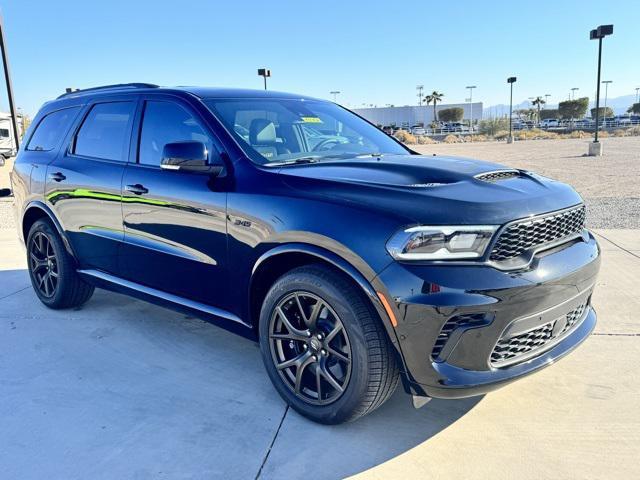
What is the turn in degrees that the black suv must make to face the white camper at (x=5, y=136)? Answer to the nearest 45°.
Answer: approximately 180°

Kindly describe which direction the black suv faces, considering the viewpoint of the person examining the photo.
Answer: facing the viewer and to the right of the viewer
